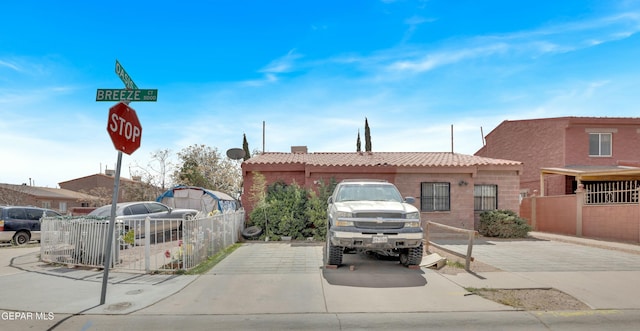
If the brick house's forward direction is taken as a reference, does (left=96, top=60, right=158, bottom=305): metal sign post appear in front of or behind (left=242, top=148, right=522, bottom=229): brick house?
in front

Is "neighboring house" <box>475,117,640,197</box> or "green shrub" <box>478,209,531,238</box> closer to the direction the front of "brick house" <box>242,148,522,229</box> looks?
the green shrub

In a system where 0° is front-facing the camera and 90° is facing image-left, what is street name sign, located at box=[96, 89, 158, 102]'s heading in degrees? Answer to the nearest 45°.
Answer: approximately 0°

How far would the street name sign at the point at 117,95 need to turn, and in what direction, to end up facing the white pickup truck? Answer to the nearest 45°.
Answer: approximately 90° to its left

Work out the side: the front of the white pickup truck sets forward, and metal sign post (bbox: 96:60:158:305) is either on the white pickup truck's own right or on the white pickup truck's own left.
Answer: on the white pickup truck's own right

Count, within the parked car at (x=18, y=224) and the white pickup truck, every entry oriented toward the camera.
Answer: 1

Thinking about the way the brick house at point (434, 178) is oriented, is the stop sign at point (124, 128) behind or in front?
in front

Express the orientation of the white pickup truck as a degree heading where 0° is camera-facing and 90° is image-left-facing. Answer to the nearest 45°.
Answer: approximately 0°

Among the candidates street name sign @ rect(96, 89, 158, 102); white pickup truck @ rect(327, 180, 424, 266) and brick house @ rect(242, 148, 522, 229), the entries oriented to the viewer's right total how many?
0

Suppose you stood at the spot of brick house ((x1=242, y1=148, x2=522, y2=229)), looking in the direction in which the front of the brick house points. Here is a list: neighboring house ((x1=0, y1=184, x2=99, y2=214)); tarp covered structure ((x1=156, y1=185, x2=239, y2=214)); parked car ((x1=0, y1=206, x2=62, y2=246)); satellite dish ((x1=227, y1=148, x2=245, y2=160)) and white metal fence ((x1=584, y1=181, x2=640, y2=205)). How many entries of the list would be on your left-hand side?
1
